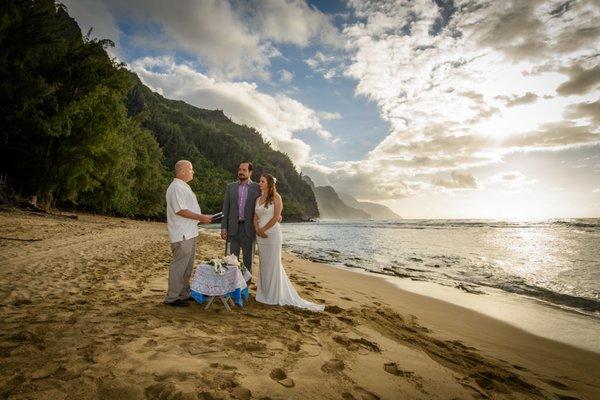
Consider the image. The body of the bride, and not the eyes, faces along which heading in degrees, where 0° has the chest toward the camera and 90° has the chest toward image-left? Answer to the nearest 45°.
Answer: approximately 45°

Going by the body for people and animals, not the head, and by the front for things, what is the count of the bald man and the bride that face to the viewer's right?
1

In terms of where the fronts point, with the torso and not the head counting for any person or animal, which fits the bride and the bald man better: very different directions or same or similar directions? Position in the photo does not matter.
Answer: very different directions

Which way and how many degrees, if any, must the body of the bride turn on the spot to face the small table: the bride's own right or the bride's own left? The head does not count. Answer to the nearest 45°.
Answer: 0° — they already face it

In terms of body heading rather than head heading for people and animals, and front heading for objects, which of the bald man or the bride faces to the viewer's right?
the bald man

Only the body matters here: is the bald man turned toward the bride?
yes

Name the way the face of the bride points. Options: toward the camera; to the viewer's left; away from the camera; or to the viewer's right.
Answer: to the viewer's left

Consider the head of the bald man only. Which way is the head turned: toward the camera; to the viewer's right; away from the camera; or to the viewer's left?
to the viewer's right

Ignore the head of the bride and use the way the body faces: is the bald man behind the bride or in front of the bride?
in front

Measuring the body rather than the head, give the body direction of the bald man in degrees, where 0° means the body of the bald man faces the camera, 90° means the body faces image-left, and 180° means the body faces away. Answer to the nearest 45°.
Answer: approximately 270°
